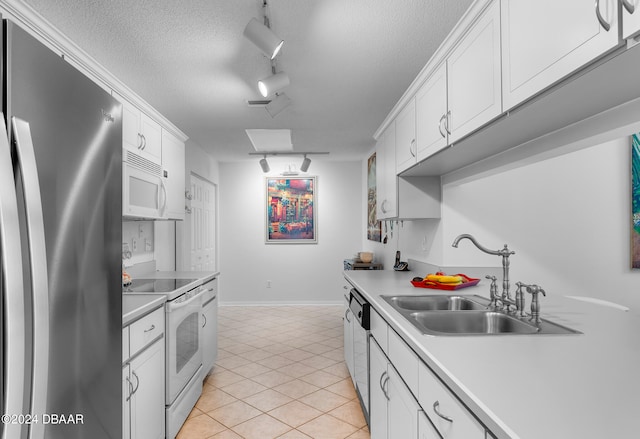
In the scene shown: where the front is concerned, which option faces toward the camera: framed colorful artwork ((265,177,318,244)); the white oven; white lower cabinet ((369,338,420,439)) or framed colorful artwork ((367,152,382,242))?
framed colorful artwork ((265,177,318,244))

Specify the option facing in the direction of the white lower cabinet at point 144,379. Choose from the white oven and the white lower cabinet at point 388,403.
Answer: the white lower cabinet at point 388,403

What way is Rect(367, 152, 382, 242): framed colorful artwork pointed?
to the viewer's left

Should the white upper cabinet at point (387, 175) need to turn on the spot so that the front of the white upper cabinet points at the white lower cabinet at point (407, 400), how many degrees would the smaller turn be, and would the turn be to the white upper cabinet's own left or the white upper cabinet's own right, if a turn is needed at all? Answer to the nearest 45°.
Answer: approximately 90° to the white upper cabinet's own left

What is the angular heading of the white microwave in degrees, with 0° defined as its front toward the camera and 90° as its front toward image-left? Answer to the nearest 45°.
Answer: approximately 315°

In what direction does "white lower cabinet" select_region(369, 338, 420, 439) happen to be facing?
to the viewer's left

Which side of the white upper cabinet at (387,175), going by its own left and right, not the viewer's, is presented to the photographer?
left

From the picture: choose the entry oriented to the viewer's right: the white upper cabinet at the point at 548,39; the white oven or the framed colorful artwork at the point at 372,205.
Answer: the white oven

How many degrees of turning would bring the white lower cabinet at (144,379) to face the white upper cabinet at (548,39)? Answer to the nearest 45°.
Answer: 0° — it already faces it

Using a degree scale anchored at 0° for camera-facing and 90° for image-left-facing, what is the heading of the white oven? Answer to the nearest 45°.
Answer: approximately 270°

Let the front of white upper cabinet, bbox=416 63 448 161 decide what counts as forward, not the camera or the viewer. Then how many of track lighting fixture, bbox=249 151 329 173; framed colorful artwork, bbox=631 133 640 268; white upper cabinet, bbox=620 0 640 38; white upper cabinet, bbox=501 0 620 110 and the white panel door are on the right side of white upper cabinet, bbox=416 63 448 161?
2
